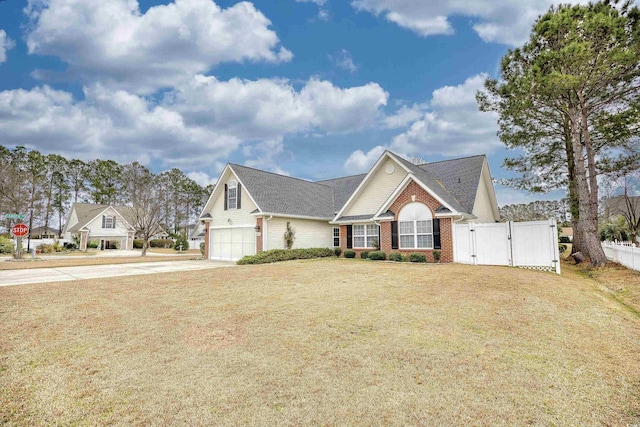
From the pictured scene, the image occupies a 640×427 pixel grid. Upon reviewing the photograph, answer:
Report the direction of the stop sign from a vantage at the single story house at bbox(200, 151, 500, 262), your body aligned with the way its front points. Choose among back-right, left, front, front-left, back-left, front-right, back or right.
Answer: front-right

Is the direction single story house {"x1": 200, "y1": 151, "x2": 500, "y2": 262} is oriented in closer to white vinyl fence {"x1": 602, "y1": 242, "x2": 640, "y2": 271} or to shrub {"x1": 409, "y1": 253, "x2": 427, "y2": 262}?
the shrub

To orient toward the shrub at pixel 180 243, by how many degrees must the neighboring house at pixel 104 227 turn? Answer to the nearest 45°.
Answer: approximately 45° to its left

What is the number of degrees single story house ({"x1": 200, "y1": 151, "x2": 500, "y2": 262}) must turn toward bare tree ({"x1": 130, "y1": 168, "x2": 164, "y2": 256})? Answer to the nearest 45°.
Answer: approximately 90° to its right

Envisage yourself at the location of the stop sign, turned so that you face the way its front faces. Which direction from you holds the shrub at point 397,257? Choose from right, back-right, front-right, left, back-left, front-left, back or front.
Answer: front-left

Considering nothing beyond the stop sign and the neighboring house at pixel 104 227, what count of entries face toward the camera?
2

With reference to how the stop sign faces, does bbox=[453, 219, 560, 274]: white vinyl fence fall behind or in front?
in front

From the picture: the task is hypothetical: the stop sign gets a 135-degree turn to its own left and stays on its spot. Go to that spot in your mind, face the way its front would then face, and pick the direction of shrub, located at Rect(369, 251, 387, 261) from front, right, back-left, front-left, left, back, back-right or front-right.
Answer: right

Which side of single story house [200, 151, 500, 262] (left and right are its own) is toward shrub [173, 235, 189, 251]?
right
